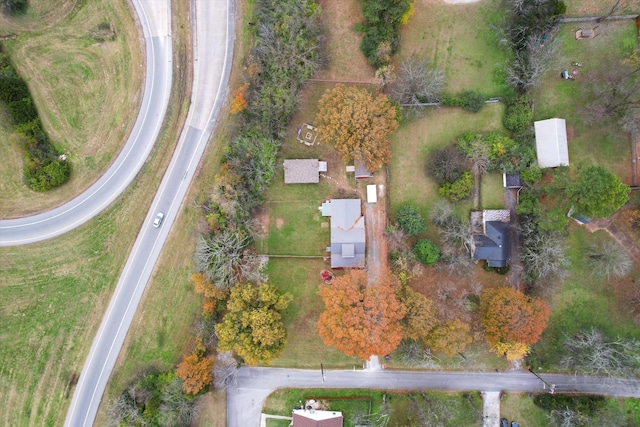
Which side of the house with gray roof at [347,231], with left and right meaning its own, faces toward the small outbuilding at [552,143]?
left

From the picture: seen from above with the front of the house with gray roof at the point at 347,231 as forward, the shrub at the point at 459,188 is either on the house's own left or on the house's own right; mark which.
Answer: on the house's own left

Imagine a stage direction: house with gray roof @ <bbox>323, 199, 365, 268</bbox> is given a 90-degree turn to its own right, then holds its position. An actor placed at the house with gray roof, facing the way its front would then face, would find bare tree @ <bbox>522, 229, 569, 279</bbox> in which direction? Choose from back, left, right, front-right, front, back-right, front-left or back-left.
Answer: back

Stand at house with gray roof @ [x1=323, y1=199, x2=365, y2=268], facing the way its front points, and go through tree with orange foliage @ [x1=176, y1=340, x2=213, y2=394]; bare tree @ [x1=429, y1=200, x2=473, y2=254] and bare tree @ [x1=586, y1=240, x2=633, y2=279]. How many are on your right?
1

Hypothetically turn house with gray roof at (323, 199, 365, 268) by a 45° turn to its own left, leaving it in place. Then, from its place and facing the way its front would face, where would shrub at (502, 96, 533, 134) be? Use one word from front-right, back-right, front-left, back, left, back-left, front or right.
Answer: front-left

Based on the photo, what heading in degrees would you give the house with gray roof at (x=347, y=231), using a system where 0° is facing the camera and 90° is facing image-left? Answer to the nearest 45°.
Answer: approximately 0°

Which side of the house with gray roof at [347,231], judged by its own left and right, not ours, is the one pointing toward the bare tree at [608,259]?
left

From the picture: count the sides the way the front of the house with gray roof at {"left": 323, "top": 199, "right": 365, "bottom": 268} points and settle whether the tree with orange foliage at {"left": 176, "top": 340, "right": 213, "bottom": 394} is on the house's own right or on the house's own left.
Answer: on the house's own right

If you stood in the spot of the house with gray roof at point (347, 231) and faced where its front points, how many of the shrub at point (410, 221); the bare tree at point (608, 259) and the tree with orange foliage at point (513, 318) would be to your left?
3
